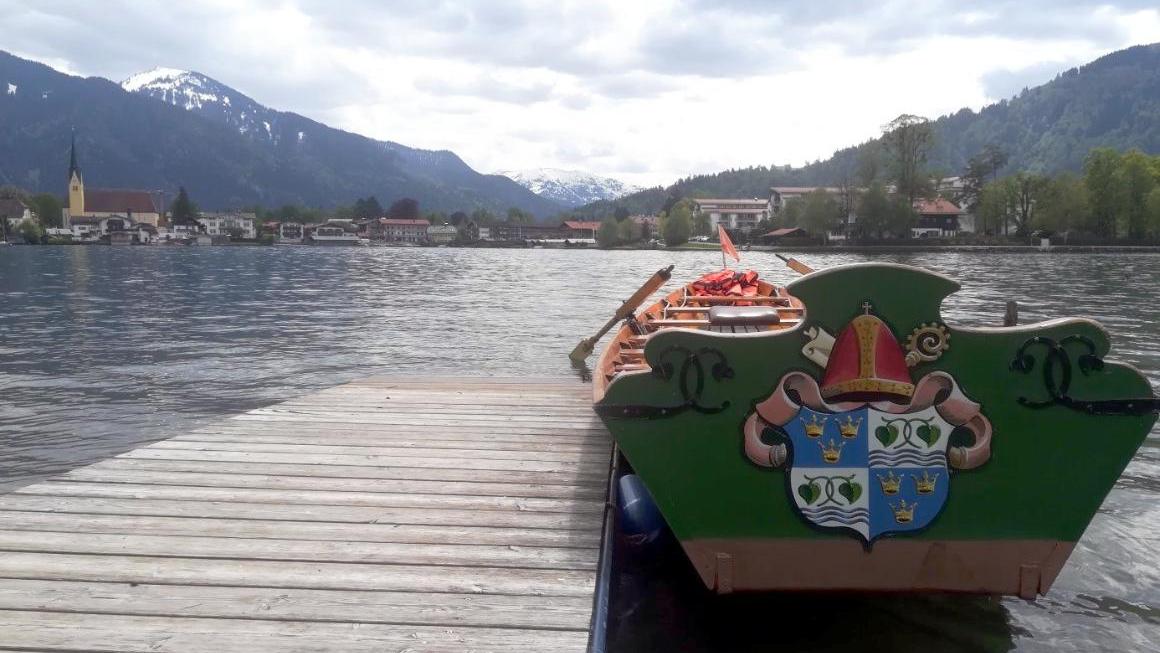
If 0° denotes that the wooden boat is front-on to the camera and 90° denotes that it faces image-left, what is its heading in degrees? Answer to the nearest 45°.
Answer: approximately 180°

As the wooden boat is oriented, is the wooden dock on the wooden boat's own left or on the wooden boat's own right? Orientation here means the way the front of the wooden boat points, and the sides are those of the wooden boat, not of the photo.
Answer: on the wooden boat's own left
